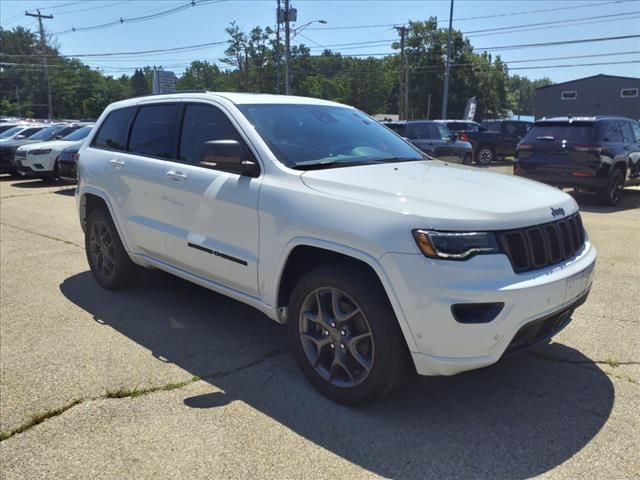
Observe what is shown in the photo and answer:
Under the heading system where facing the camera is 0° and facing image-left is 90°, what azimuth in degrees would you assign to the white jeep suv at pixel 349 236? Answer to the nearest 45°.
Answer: approximately 315°

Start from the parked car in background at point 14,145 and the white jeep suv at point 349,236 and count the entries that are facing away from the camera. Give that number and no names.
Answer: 0

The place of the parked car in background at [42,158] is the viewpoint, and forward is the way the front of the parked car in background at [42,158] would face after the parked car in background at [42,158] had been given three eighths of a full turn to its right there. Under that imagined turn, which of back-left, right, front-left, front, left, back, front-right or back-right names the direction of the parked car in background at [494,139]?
right

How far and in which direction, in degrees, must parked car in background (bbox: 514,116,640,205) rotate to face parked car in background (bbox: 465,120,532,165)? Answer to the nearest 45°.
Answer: approximately 45° to its left

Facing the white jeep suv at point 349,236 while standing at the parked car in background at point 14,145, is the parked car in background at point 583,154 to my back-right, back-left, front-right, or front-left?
front-left

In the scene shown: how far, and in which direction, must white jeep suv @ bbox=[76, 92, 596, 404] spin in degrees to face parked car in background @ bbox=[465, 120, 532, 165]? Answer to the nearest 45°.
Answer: approximately 135° to its left

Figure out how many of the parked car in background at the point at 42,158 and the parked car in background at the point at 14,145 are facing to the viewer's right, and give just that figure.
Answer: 0

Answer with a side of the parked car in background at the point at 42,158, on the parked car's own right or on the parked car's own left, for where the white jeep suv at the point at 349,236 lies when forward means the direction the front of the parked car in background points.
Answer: on the parked car's own left

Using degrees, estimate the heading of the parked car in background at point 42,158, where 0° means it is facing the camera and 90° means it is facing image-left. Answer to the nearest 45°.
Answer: approximately 45°

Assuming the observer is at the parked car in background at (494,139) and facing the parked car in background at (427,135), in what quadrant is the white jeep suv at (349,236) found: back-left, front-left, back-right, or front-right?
front-left

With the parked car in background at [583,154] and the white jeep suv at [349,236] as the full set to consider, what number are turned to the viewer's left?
0

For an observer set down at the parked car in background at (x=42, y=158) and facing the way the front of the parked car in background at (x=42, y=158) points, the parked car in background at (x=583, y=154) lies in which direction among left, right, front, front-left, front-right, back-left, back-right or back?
left

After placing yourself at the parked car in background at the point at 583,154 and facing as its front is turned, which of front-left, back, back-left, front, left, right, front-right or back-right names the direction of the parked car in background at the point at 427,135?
left

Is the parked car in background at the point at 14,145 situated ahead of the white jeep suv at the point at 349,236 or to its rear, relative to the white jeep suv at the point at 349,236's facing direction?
to the rear

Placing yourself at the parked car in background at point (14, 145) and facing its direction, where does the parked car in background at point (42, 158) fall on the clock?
the parked car in background at point (42, 158) is roughly at 10 o'clock from the parked car in background at point (14, 145).

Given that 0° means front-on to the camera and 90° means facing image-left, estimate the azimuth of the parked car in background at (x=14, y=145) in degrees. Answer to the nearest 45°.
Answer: approximately 45°
